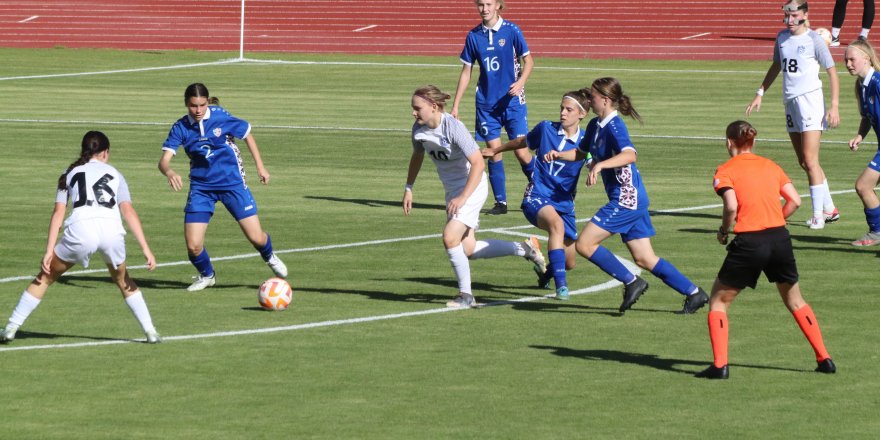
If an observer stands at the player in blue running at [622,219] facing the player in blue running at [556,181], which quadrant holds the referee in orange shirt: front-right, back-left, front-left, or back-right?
back-left

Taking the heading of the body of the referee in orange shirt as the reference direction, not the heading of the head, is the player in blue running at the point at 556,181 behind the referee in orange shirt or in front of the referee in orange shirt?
in front

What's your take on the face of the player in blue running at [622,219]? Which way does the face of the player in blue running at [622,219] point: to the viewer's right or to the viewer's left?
to the viewer's left

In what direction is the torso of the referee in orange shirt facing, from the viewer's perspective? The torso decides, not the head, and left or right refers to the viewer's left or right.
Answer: facing away from the viewer and to the left of the viewer

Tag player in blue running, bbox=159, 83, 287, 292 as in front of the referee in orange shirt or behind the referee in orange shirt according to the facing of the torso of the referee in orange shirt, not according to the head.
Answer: in front

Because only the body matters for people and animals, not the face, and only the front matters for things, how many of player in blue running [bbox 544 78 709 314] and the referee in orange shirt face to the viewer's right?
0

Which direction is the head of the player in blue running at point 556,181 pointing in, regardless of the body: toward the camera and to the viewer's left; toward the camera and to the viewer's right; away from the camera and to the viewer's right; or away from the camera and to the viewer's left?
toward the camera and to the viewer's left

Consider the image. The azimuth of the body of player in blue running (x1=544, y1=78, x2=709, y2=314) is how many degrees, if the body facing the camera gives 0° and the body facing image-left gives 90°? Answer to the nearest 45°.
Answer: approximately 90°

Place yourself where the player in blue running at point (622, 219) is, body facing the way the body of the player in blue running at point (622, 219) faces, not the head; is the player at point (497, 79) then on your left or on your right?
on your right

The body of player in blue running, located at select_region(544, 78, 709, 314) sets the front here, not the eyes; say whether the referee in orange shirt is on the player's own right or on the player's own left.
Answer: on the player's own left
